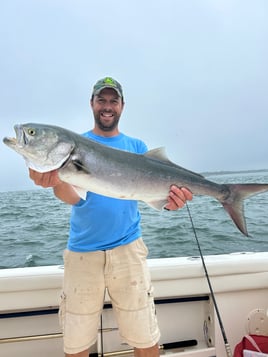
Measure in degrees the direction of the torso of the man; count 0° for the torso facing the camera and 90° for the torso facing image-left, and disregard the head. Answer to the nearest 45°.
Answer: approximately 0°
